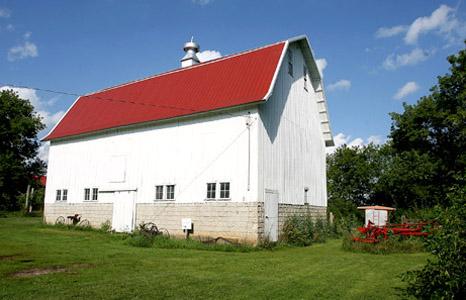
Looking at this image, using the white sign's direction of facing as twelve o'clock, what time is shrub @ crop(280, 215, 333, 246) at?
The shrub is roughly at 9 o'clock from the white sign.

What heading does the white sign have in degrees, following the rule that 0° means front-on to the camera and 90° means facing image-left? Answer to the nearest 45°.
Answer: approximately 0°

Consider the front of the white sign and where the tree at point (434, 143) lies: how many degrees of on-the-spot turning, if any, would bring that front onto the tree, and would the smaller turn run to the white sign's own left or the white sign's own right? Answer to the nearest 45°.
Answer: approximately 135° to the white sign's own left

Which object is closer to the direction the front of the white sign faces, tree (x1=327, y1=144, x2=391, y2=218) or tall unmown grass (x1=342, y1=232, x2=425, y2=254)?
the tall unmown grass

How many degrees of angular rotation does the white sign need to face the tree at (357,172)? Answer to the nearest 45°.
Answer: approximately 135° to its left

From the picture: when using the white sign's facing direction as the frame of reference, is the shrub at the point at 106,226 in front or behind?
behind

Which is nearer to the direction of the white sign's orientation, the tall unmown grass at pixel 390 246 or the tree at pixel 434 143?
the tall unmown grass

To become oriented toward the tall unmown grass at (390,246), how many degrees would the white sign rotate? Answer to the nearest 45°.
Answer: approximately 45° to its left

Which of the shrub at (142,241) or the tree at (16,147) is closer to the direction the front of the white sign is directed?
the shrub

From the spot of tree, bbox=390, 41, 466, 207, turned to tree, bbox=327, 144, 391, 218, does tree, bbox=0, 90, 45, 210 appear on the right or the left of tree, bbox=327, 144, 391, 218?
left
